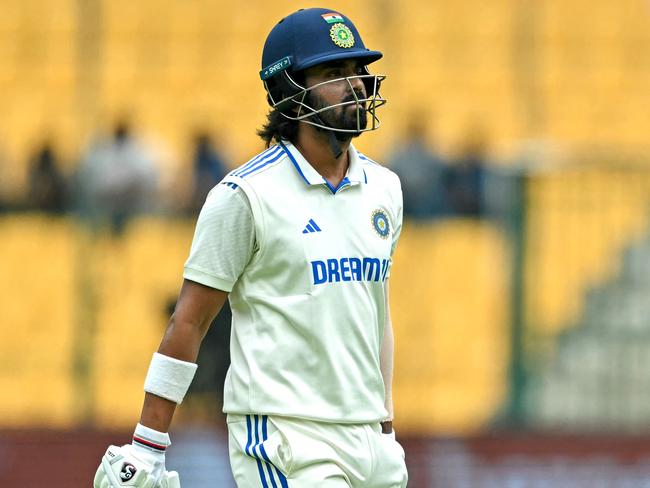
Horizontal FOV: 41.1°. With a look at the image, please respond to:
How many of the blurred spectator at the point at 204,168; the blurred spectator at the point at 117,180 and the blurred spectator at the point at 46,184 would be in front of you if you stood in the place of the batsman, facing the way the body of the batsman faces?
0

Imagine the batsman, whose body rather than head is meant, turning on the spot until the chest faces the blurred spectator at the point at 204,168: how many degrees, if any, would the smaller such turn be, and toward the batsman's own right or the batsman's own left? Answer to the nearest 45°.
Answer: approximately 135° to the batsman's own left

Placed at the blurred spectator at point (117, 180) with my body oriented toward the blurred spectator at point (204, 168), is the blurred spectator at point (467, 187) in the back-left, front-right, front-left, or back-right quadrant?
front-right

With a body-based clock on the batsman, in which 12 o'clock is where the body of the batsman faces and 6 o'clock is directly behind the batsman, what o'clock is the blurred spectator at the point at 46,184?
The blurred spectator is roughly at 7 o'clock from the batsman.

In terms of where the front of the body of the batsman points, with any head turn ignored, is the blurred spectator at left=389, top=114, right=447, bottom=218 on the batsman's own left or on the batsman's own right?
on the batsman's own left

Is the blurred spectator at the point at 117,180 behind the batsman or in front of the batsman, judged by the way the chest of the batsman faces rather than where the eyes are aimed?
behind

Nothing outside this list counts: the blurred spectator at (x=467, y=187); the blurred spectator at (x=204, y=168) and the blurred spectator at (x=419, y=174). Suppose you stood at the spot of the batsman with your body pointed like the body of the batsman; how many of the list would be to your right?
0

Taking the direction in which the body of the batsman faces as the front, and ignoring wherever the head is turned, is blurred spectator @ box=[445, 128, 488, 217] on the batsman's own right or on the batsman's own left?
on the batsman's own left
